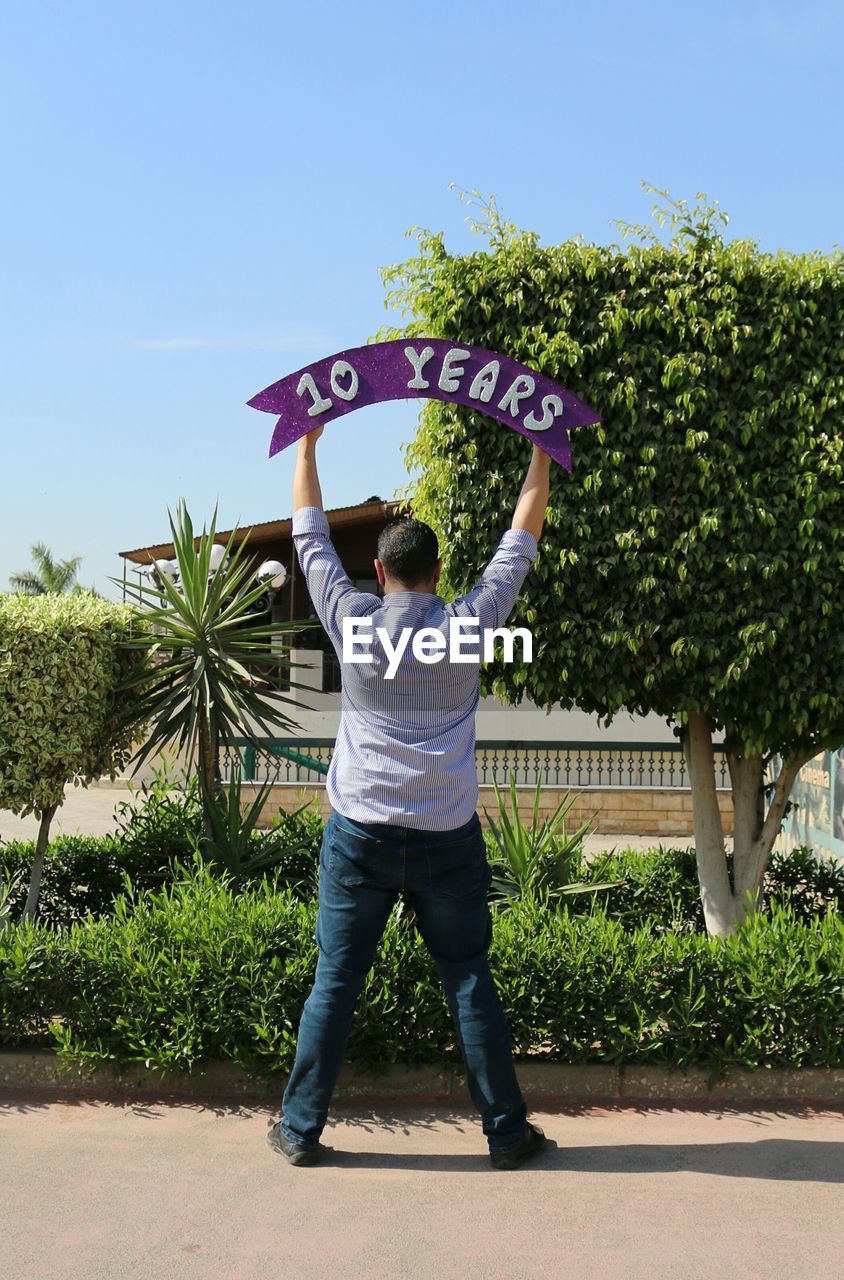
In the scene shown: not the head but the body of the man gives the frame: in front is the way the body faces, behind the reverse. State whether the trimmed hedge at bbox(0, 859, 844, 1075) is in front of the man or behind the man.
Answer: in front

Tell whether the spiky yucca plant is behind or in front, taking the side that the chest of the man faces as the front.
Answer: in front

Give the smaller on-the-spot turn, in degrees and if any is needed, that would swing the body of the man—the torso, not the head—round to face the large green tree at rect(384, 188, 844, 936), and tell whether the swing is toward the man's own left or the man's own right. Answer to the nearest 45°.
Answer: approximately 45° to the man's own right

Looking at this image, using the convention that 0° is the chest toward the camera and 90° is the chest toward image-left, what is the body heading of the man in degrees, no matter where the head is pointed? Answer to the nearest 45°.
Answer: approximately 180°

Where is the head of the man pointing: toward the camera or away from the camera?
away from the camera

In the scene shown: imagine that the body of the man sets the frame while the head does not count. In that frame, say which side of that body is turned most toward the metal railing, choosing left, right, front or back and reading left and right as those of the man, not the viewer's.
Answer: front

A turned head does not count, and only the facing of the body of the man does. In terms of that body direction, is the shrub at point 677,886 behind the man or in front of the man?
in front

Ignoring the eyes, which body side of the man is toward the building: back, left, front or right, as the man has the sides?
front
